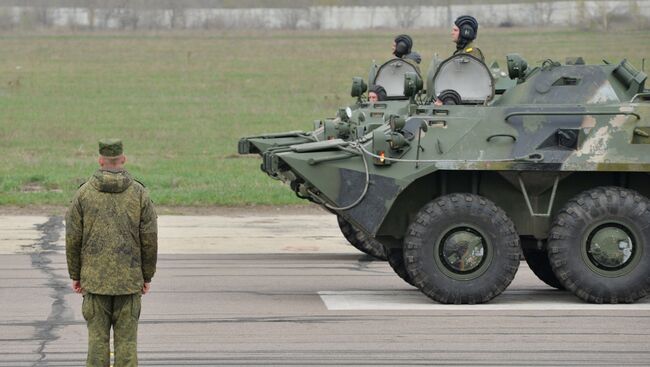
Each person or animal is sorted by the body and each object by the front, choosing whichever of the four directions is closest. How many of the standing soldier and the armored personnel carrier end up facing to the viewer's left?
1

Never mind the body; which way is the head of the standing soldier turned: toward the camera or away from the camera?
away from the camera

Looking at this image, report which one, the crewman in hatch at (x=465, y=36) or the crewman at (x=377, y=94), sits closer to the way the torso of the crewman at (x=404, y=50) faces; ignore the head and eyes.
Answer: the crewman

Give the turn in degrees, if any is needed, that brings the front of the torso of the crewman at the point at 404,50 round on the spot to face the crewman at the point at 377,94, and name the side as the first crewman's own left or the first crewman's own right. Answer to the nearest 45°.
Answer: approximately 45° to the first crewman's own left

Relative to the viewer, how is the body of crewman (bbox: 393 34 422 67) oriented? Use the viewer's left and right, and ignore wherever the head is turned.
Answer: facing to the left of the viewer

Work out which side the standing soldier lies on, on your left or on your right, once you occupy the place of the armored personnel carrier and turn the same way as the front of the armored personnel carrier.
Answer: on your left

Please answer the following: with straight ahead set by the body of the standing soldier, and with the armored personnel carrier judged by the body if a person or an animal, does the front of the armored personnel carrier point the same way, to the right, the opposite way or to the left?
to the left

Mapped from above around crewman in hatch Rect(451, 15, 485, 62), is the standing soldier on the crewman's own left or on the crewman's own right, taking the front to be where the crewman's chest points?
on the crewman's own left

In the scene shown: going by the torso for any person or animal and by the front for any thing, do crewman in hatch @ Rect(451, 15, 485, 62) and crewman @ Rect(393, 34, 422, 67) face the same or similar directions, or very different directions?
same or similar directions

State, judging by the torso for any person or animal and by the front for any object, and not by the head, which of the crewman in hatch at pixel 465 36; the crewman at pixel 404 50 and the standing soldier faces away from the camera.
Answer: the standing soldier

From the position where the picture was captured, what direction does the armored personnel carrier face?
facing to the left of the viewer

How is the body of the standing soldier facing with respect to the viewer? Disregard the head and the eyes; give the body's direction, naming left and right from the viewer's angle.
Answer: facing away from the viewer

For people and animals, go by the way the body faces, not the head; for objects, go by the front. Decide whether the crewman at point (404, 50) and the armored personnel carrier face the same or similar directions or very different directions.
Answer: same or similar directions

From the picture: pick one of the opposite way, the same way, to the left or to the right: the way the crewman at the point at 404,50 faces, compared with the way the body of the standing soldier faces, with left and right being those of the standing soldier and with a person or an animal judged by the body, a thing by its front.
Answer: to the left

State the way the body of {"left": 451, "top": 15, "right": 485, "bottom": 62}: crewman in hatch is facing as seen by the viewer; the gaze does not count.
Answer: to the viewer's left
